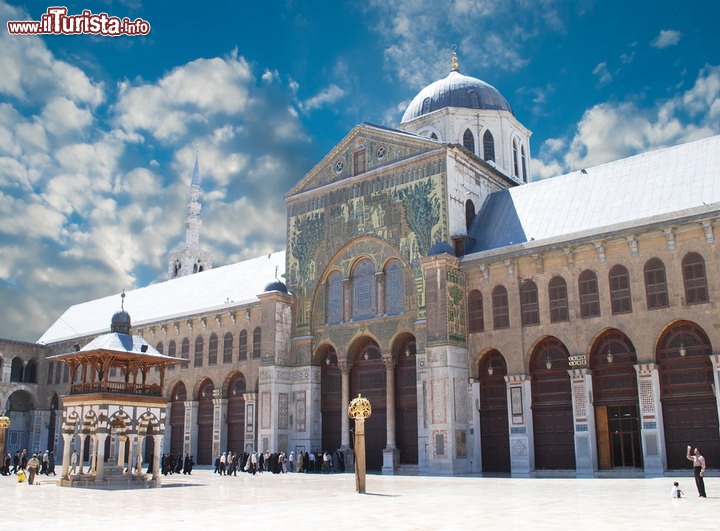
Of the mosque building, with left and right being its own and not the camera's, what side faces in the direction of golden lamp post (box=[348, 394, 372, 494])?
front

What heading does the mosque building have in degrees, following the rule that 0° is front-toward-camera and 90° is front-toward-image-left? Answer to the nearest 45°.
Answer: approximately 45°
